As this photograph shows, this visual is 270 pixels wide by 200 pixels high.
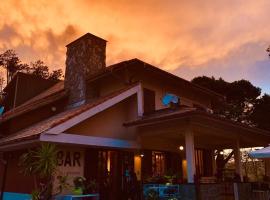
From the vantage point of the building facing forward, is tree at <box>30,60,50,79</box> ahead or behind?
behind

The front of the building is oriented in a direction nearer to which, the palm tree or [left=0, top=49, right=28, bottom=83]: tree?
the palm tree

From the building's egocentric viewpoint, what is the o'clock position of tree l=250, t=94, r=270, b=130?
The tree is roughly at 9 o'clock from the building.

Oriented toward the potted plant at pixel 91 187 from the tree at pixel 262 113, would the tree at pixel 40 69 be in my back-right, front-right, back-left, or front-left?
front-right

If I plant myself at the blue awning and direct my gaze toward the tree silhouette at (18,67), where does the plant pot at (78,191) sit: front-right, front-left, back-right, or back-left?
front-left

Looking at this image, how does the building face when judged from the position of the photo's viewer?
facing the viewer and to the right of the viewer

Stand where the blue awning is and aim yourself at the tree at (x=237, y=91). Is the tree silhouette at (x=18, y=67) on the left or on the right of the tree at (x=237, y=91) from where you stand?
left

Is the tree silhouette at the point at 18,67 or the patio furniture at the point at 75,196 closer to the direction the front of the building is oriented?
the patio furniture

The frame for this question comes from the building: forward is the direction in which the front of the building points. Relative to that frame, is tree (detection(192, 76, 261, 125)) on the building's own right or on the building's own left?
on the building's own left

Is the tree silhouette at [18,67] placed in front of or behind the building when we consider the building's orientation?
behind

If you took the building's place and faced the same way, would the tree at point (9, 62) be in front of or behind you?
behind
